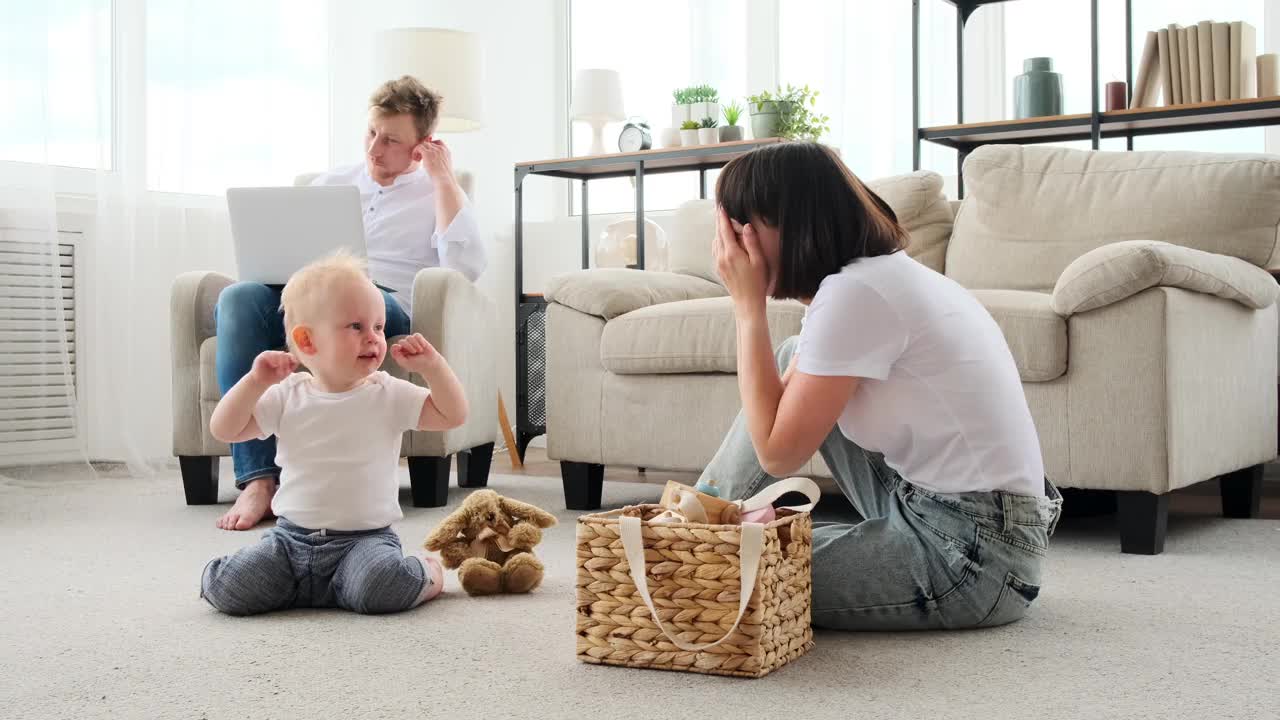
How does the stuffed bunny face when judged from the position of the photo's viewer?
facing the viewer

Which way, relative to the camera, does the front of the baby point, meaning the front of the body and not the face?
toward the camera

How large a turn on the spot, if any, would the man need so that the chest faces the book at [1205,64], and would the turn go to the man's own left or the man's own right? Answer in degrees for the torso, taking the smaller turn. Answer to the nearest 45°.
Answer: approximately 135° to the man's own left

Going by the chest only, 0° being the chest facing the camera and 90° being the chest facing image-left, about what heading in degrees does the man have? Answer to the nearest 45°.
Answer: approximately 45°

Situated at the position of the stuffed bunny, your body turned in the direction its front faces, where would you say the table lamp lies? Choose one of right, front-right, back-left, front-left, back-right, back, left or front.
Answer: back

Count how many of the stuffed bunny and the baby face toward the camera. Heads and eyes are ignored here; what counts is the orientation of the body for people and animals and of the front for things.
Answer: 2

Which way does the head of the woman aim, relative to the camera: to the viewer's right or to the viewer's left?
to the viewer's left

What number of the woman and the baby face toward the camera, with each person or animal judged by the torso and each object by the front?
1

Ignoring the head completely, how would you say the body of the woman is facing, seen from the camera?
to the viewer's left

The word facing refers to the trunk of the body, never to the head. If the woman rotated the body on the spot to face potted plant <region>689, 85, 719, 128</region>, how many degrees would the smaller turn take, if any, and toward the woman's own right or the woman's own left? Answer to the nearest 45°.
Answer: approximately 90° to the woman's own right

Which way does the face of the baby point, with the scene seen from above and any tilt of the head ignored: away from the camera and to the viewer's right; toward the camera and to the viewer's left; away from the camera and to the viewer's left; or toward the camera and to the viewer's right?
toward the camera and to the viewer's right
